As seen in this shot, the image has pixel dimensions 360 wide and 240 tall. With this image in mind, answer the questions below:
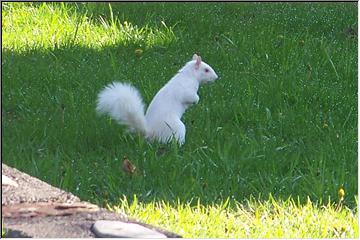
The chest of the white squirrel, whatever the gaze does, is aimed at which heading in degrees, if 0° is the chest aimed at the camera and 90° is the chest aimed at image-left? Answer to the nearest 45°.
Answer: approximately 270°

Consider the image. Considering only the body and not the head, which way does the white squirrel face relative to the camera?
to the viewer's right
